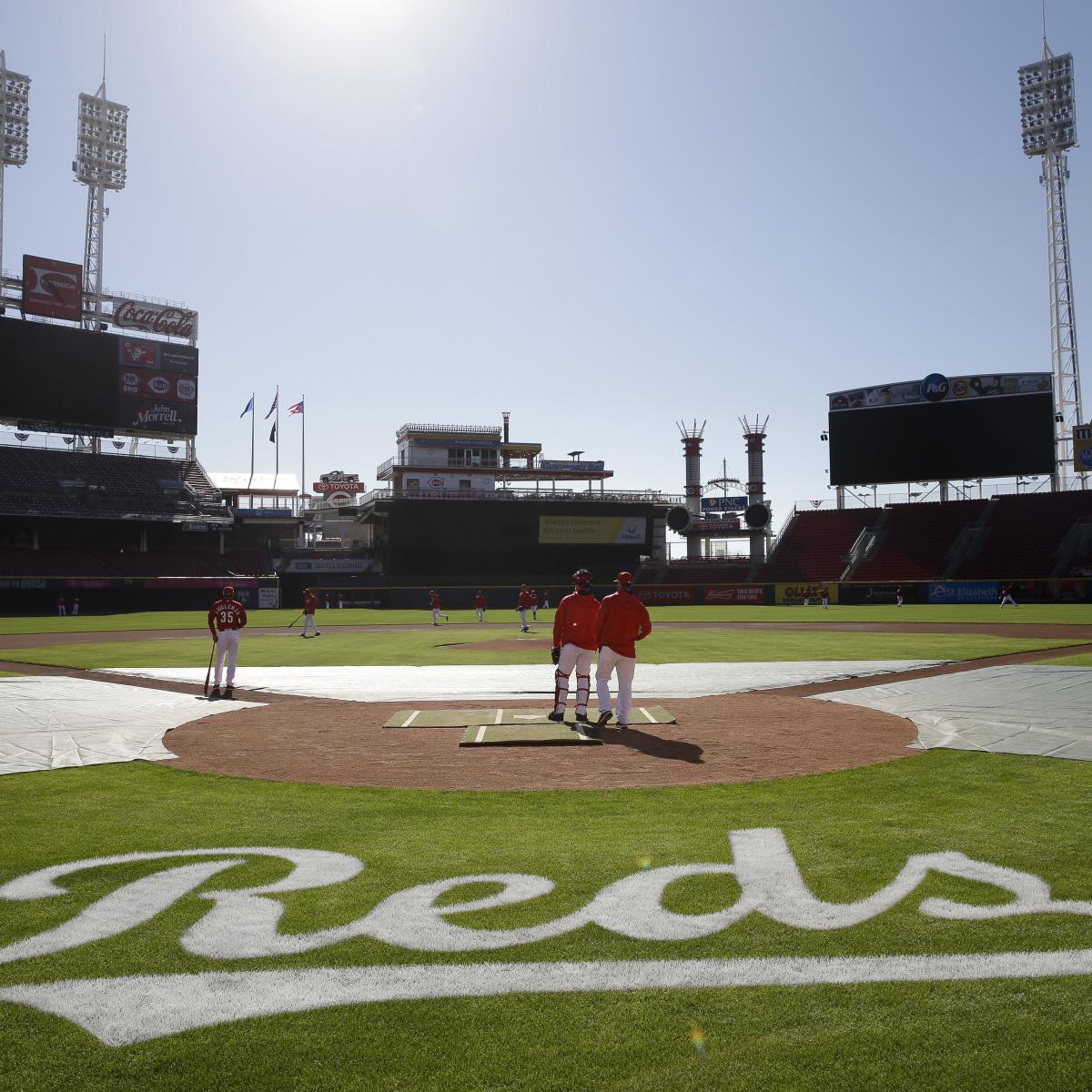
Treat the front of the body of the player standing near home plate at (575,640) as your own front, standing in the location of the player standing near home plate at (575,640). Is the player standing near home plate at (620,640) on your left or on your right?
on your right

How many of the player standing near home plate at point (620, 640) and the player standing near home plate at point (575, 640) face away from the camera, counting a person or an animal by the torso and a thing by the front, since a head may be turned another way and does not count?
2

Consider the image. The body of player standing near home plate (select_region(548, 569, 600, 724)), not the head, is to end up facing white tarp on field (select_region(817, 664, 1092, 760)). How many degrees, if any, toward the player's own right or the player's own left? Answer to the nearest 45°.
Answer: approximately 90° to the player's own right

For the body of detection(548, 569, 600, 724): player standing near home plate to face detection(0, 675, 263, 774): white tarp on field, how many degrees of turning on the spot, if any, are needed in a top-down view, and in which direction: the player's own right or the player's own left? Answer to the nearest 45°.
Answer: approximately 90° to the player's own left

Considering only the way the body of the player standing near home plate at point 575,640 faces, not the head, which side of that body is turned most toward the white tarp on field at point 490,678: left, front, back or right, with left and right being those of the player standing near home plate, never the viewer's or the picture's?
front

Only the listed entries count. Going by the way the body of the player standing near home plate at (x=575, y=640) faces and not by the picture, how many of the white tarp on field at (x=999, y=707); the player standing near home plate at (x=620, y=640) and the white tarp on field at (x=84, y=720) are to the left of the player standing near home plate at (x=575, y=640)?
1

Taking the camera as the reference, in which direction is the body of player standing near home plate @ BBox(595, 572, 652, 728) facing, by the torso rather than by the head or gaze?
away from the camera

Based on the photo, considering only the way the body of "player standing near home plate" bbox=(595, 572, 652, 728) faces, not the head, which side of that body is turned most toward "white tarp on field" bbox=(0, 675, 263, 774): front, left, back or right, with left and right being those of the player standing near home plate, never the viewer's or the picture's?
left

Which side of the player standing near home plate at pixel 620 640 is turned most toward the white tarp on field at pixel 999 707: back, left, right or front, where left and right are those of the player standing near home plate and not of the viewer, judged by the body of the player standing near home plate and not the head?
right

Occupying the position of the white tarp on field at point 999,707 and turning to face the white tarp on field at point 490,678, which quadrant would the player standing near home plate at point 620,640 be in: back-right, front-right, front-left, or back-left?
front-left

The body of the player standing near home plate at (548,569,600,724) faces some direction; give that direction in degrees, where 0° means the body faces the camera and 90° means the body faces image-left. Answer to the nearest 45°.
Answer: approximately 180°

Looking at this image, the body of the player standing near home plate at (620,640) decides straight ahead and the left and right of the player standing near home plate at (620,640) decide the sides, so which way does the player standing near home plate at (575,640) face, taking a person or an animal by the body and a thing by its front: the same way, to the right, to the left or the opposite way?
the same way

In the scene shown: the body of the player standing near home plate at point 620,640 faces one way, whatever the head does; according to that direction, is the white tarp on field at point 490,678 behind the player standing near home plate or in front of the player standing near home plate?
in front

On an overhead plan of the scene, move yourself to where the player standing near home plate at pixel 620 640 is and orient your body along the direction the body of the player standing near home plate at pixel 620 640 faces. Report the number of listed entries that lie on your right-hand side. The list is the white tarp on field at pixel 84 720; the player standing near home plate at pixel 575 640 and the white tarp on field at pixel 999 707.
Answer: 1
